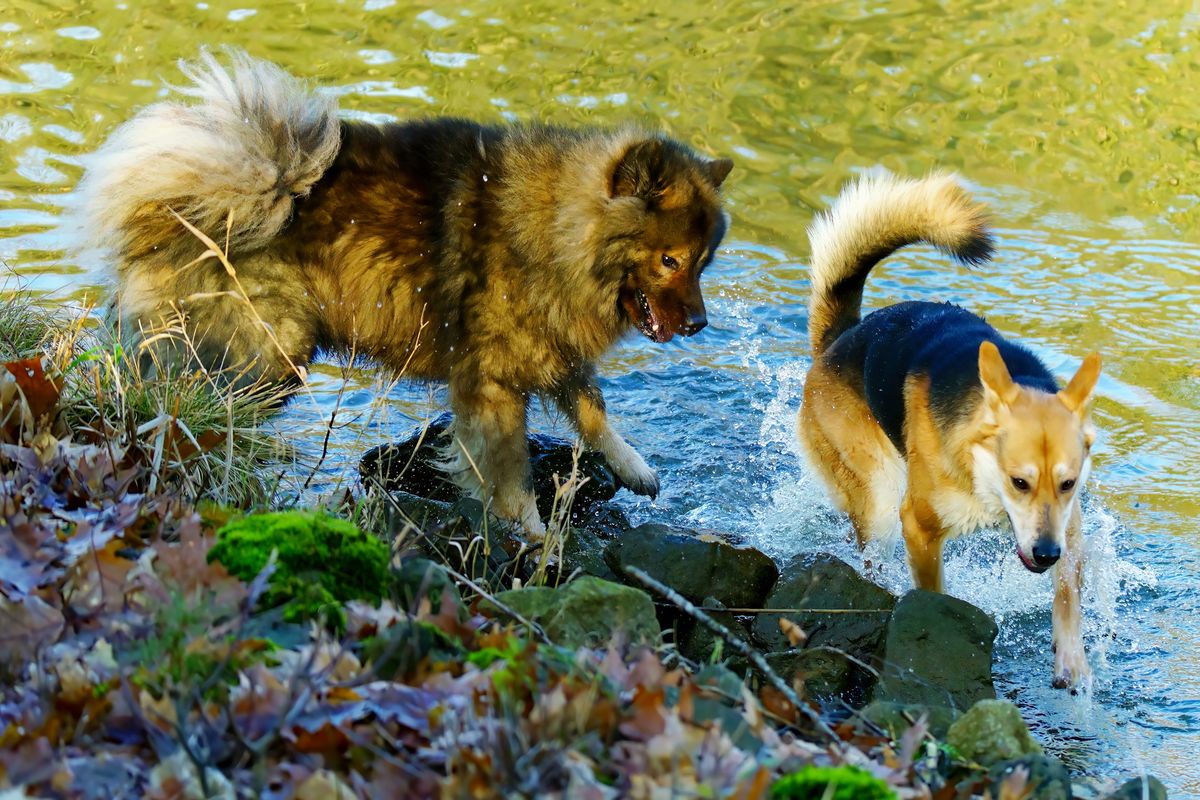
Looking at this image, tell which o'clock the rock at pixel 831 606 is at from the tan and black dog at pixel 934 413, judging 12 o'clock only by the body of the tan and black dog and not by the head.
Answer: The rock is roughly at 2 o'clock from the tan and black dog.

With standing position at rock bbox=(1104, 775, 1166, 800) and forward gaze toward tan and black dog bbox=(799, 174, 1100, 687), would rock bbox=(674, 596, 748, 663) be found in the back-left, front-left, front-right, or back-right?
front-left

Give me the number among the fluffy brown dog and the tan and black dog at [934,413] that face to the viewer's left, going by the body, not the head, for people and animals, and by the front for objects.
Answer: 0

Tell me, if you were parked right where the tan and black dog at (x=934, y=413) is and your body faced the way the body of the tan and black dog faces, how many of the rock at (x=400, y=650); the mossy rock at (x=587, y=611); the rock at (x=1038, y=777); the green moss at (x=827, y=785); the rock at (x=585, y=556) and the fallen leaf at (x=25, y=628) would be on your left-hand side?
0

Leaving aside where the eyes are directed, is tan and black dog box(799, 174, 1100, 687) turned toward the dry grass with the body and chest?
no

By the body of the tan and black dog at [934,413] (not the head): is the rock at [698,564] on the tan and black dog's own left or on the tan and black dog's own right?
on the tan and black dog's own right

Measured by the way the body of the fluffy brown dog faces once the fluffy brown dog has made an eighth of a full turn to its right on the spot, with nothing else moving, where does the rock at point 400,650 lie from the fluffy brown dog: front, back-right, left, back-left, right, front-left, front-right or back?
front-right

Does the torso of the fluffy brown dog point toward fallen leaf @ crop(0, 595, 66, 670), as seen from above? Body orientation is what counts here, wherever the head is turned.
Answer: no

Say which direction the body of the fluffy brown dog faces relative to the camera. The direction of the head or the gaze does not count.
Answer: to the viewer's right

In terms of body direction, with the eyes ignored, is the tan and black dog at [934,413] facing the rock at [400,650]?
no

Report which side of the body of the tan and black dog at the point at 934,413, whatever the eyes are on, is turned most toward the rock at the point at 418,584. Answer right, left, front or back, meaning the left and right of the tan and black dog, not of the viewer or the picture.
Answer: right

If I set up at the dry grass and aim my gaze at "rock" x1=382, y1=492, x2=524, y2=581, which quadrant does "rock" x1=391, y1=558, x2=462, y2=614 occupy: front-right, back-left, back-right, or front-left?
front-right

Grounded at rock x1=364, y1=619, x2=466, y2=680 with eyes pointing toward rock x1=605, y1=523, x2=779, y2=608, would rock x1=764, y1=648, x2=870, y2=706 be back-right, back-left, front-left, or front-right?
front-right

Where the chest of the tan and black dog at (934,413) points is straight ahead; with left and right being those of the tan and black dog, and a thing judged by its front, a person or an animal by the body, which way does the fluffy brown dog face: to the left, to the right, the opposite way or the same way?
to the left

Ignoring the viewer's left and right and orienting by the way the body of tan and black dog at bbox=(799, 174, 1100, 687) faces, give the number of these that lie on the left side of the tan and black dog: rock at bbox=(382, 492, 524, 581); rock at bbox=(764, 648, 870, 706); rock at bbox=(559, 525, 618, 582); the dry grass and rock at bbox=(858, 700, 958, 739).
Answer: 0

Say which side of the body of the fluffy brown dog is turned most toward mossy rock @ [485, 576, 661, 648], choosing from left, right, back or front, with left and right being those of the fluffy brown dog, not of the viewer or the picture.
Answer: right

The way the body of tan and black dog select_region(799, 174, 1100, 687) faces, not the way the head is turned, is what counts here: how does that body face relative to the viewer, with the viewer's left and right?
facing the viewer and to the right of the viewer

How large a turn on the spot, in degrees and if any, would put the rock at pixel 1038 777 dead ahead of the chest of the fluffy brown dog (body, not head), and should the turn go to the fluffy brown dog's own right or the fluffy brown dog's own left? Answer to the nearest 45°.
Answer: approximately 90° to the fluffy brown dog's own right

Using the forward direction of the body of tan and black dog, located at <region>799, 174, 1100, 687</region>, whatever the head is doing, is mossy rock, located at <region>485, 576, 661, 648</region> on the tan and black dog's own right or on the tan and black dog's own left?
on the tan and black dog's own right

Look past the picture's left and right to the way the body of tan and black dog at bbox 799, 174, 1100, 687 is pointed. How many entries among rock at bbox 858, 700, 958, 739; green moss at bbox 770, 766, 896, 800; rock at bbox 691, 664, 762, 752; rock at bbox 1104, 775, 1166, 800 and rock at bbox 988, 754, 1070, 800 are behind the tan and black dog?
0

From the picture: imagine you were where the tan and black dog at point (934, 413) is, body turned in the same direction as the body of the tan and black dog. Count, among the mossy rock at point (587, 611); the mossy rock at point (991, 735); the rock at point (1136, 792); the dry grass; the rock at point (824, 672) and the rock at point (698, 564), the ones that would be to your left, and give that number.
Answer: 0
